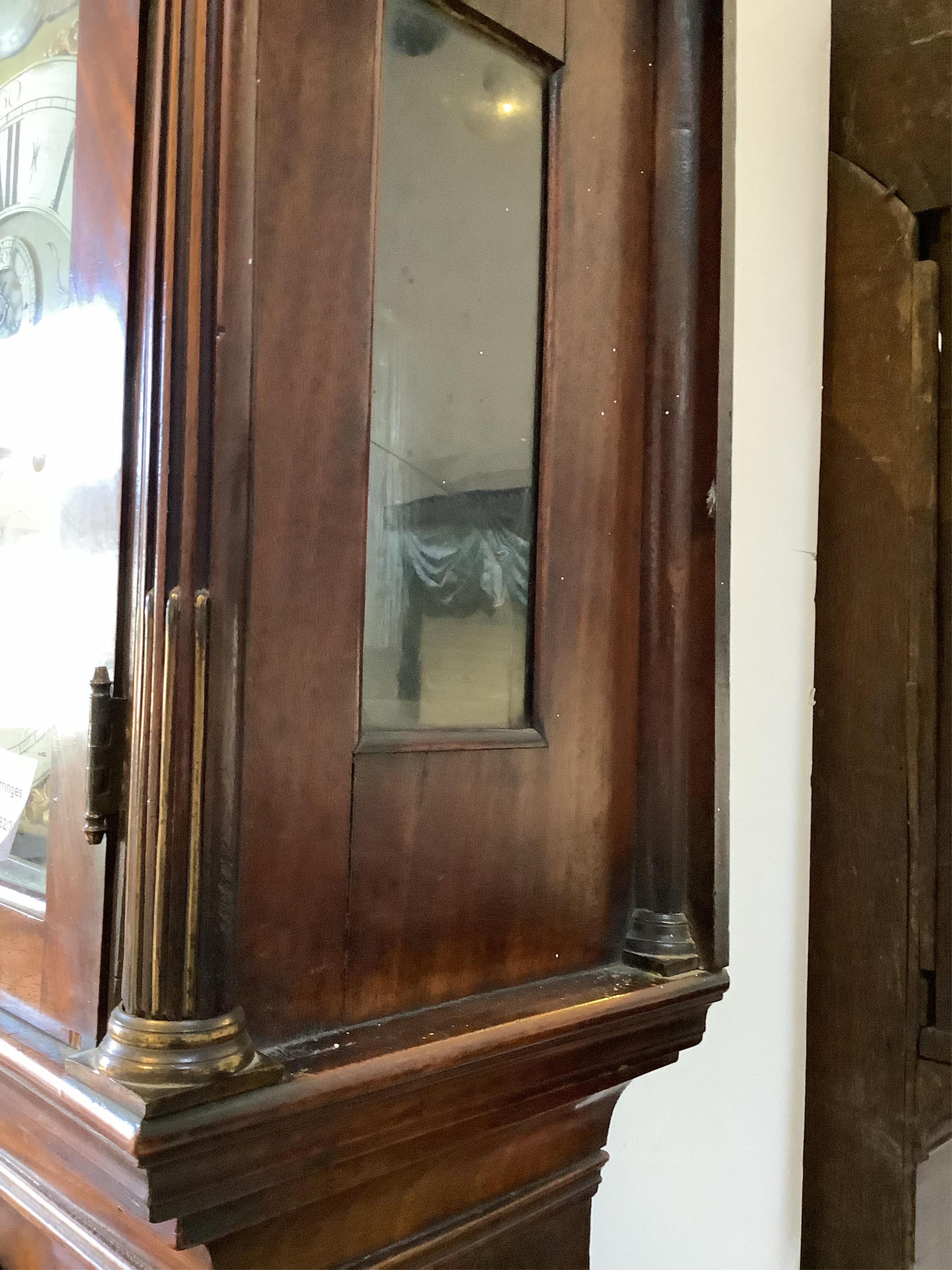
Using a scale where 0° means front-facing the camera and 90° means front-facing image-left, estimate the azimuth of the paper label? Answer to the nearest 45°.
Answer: approximately 45°

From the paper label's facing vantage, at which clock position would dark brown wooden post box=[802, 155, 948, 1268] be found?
The dark brown wooden post is roughly at 7 o'clock from the paper label.
